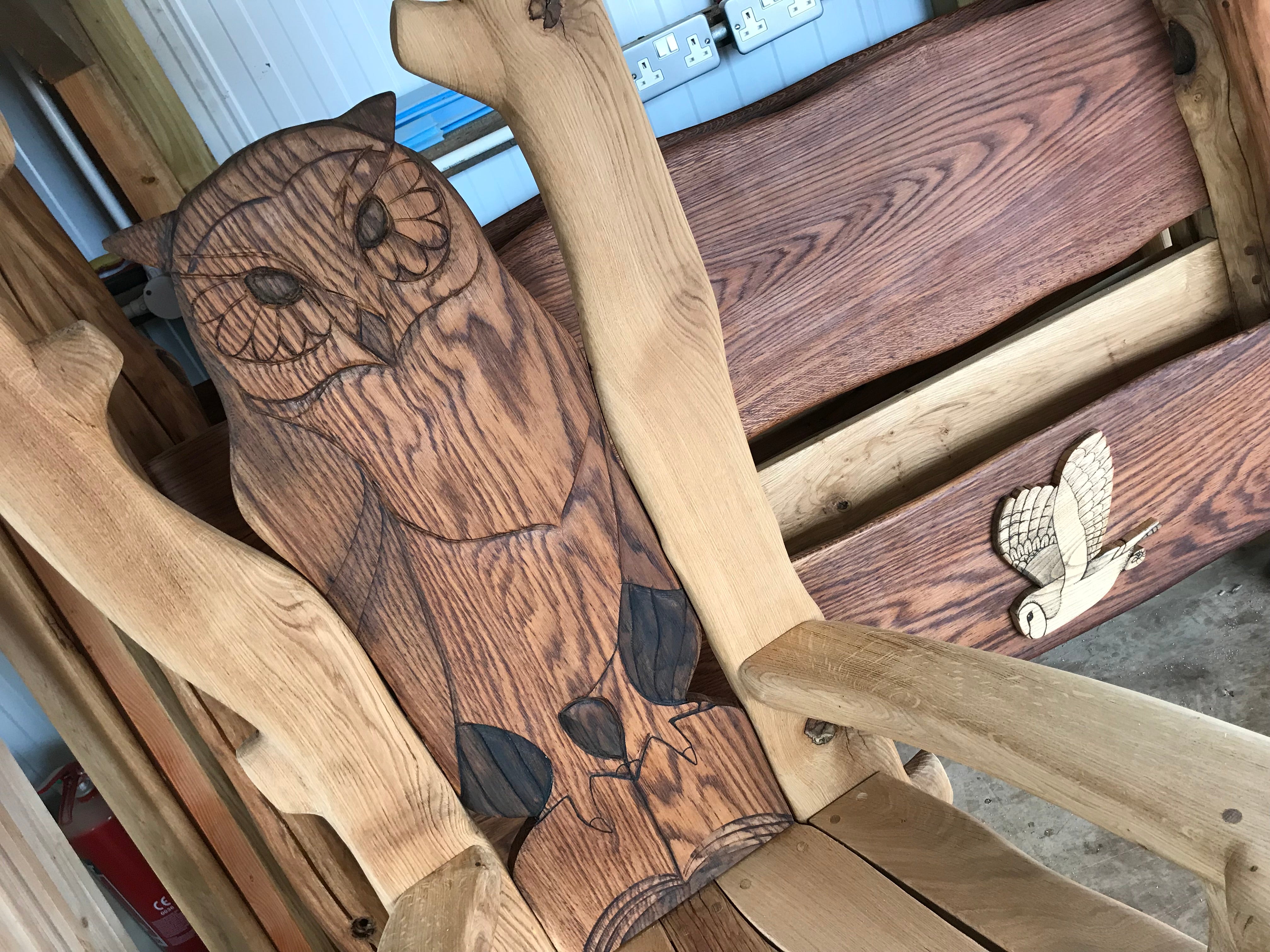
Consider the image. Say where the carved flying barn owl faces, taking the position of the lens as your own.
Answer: facing to the left of the viewer

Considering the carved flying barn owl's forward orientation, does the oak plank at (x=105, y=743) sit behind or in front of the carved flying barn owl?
in front

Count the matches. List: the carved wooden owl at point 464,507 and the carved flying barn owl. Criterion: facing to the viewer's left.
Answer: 1

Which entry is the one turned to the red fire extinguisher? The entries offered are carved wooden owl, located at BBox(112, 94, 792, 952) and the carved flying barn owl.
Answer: the carved flying barn owl

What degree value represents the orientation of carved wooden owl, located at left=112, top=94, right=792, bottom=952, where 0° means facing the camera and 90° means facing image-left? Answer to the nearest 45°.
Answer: approximately 0°

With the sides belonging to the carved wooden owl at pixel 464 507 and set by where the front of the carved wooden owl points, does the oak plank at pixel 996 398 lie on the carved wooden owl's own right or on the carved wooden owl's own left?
on the carved wooden owl's own left

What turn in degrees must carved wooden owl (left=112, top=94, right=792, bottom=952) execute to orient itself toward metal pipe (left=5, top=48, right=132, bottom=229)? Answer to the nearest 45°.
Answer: approximately 180°

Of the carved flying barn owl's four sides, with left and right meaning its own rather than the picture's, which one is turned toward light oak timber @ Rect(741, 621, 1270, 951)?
left
